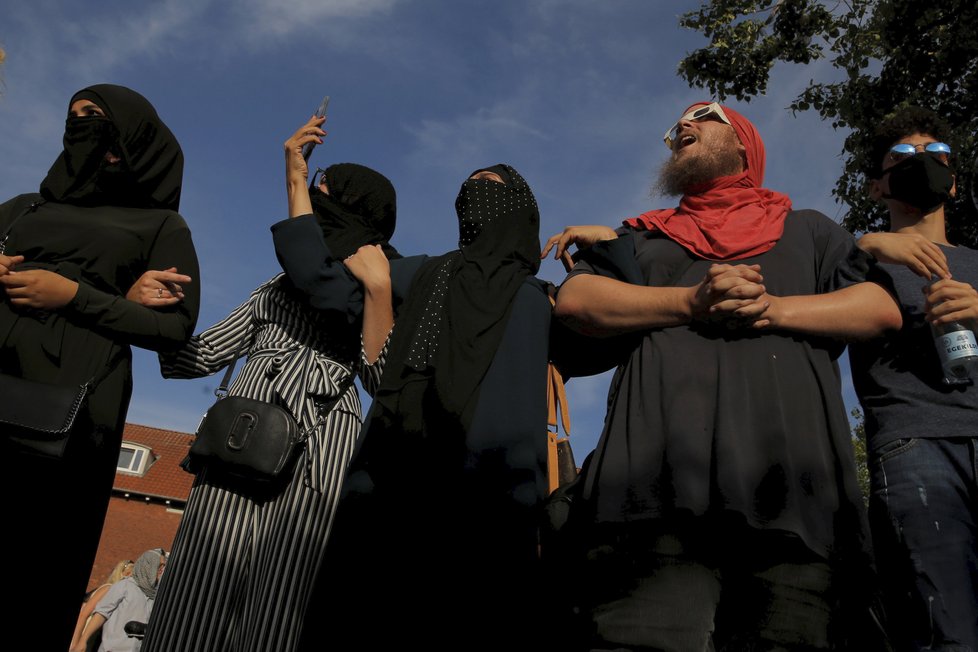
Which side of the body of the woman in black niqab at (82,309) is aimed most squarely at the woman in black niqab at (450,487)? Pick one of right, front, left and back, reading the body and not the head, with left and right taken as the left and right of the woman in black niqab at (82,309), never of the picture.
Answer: left

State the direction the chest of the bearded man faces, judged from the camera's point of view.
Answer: toward the camera

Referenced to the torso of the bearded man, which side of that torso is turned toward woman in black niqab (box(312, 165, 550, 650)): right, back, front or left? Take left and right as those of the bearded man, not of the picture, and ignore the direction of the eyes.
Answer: right

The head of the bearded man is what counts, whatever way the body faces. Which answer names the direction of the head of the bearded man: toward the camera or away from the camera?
toward the camera

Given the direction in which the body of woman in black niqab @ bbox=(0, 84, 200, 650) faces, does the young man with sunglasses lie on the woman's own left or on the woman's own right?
on the woman's own left

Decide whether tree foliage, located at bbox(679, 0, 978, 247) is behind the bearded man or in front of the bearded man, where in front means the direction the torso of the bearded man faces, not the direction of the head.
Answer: behind

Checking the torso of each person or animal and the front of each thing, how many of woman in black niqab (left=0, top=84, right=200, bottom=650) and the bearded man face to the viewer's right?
0

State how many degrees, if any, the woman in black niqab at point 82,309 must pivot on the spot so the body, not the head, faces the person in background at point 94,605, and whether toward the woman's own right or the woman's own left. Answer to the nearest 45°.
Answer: approximately 135° to the woman's own right

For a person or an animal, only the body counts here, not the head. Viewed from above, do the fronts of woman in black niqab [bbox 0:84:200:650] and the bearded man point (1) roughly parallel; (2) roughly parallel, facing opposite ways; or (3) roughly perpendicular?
roughly parallel

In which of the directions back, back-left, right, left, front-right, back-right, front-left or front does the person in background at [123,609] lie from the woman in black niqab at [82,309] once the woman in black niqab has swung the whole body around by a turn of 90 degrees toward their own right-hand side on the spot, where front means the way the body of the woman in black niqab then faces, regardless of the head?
front-right

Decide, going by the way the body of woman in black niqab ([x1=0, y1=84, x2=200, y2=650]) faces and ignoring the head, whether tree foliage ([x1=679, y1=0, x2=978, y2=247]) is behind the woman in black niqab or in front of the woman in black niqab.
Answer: behind

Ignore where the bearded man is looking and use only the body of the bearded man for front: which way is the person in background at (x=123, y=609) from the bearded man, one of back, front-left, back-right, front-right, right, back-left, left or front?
back-right
